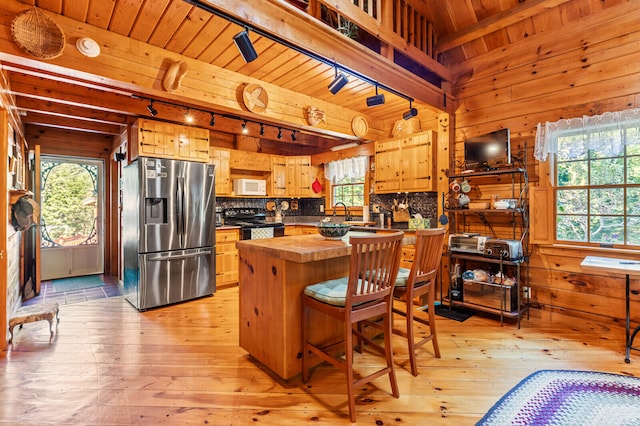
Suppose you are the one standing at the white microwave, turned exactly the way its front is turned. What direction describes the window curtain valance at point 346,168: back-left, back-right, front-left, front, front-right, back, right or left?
front-left

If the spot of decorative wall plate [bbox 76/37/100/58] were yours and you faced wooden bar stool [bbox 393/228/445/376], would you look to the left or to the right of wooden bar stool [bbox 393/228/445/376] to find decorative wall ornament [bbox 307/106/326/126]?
left

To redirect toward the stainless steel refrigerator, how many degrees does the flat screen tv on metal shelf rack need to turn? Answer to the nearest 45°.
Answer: approximately 45° to its right

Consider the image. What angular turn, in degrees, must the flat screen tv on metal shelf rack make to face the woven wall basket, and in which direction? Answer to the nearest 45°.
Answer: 0° — it already faces it

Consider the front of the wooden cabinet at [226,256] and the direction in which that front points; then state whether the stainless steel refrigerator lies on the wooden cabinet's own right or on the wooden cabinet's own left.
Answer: on the wooden cabinet's own right

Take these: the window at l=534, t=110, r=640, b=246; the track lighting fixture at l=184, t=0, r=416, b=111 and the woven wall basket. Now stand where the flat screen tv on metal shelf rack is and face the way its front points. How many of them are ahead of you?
2

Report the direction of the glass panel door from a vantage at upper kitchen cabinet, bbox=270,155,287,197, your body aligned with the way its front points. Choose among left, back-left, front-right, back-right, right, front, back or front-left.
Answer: back-right

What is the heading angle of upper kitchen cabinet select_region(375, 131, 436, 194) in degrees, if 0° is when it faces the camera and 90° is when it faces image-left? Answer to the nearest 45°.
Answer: approximately 45°
